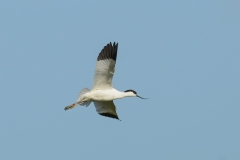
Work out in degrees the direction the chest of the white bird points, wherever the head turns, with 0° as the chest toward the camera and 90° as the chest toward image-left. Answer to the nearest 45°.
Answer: approximately 270°
